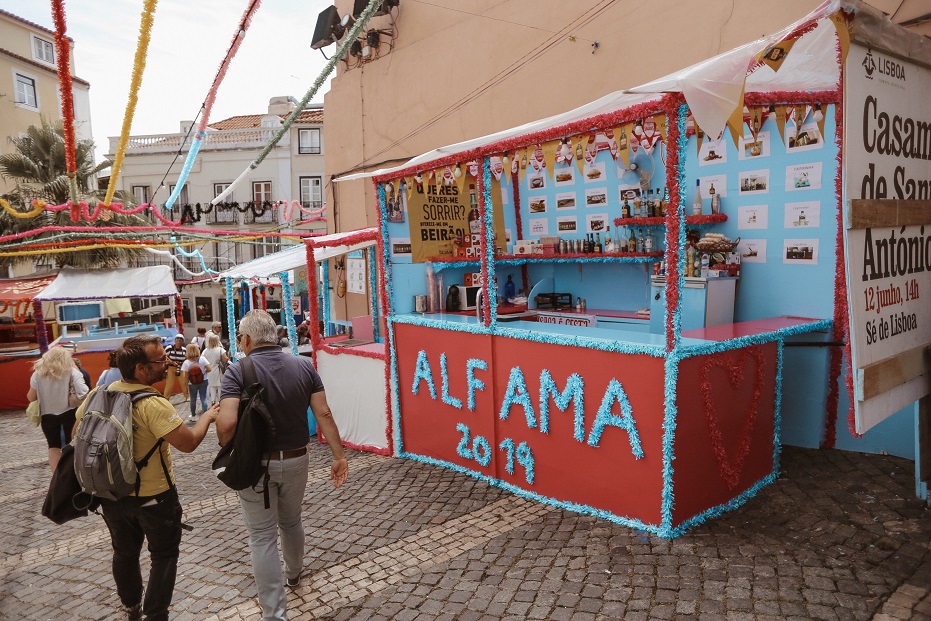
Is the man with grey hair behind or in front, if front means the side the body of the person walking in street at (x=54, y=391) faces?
behind

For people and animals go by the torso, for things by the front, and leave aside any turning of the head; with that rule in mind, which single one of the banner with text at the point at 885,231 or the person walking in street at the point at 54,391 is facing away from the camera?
the person walking in street

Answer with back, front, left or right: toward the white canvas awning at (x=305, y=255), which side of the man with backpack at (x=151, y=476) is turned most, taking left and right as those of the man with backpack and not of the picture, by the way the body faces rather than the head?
front

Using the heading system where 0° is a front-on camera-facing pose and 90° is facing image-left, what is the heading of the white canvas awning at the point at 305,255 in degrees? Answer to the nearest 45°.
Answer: approximately 45°

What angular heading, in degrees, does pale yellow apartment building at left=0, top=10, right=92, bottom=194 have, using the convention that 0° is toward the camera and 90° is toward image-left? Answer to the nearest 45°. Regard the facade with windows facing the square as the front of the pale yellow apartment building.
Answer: approximately 315°

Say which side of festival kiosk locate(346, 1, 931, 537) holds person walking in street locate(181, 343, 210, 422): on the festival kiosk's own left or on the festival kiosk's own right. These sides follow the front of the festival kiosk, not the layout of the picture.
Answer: on the festival kiosk's own right

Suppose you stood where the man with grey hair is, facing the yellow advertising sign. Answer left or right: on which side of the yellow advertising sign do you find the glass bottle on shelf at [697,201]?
right

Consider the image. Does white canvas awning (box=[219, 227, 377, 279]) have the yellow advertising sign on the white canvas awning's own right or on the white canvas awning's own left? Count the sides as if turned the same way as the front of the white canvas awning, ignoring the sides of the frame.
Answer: on the white canvas awning's own left

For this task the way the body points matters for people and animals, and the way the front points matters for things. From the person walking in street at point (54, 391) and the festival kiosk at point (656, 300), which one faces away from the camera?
the person walking in street

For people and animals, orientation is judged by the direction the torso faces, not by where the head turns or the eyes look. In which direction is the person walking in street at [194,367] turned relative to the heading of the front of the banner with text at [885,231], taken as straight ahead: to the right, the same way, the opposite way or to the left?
the opposite way

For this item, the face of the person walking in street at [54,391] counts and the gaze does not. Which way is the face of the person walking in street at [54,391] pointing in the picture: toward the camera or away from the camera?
away from the camera

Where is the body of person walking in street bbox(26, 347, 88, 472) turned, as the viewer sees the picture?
away from the camera

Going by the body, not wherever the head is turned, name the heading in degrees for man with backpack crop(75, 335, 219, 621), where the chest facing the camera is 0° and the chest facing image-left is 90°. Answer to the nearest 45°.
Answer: approximately 225°
